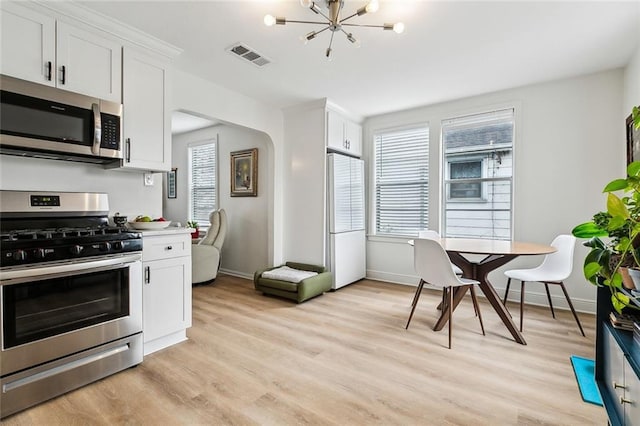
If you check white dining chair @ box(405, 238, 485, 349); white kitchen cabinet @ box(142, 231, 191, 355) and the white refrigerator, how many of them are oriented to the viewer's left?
0

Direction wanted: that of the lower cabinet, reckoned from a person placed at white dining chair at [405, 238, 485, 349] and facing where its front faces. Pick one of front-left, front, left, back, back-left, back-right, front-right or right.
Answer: right

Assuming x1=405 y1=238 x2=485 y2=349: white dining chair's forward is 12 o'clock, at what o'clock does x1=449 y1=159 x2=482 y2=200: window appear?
The window is roughly at 11 o'clock from the white dining chair.

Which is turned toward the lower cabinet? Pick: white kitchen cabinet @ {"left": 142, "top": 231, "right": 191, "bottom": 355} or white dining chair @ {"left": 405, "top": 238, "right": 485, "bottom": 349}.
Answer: the white kitchen cabinet

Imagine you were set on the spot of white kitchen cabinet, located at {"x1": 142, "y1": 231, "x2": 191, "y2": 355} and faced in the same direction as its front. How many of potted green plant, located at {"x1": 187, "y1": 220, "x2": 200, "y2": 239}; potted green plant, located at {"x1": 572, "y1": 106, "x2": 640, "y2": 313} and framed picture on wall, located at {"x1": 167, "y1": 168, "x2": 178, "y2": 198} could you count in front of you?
1

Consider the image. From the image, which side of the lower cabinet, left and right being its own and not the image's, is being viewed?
left

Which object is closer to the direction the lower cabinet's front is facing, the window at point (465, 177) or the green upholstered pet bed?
the green upholstered pet bed

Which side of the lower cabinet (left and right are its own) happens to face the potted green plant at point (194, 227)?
front

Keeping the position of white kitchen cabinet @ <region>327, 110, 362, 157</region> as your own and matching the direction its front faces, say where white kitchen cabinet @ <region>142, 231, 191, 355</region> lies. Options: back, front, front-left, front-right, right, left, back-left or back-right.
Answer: right

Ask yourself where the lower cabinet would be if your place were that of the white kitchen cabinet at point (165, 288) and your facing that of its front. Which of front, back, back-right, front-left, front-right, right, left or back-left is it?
front

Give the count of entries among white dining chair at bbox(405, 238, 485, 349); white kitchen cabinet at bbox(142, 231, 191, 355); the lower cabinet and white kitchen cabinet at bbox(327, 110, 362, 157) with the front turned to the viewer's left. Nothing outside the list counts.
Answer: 1
